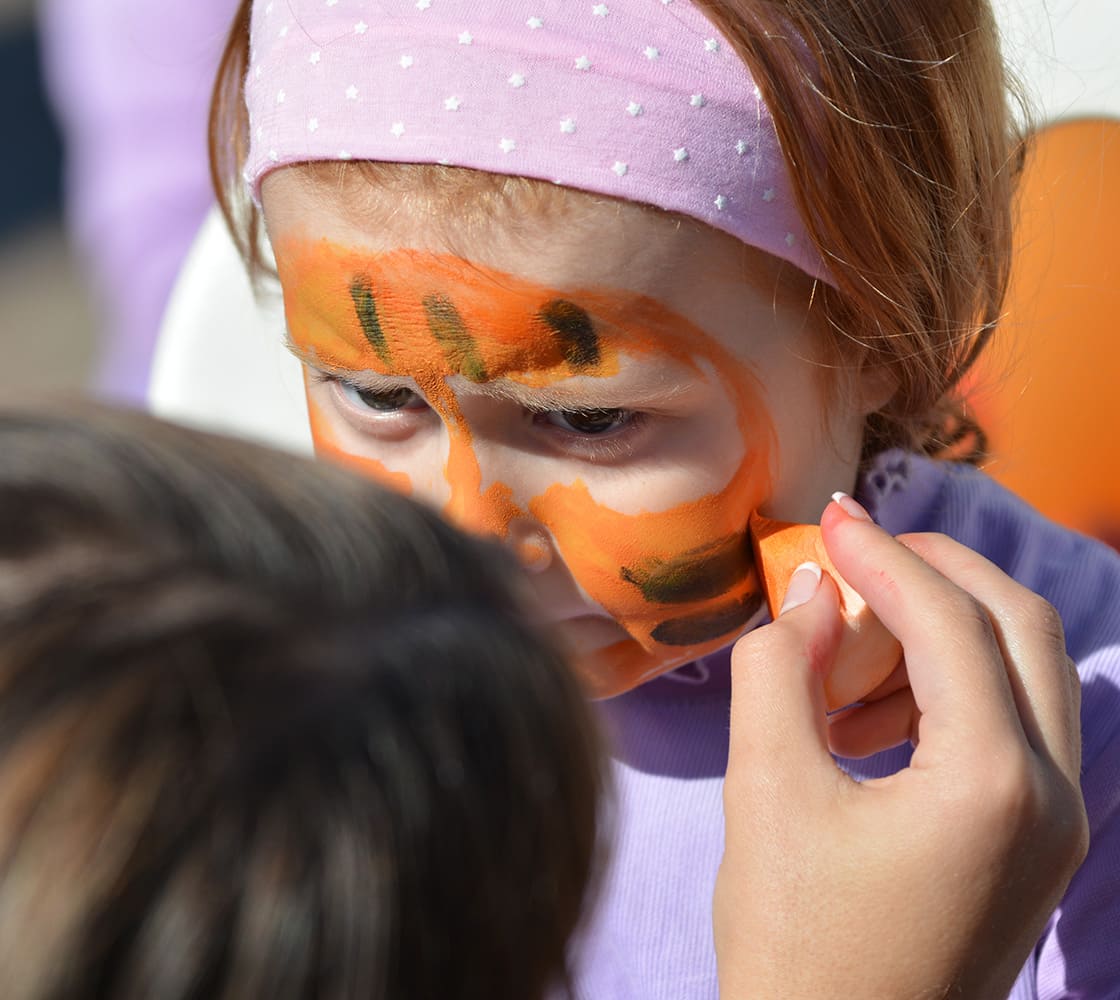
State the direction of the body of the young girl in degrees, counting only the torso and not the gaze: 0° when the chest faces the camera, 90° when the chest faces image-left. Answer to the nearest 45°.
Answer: approximately 45°
